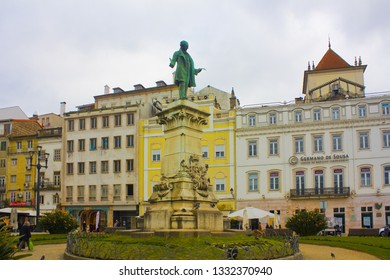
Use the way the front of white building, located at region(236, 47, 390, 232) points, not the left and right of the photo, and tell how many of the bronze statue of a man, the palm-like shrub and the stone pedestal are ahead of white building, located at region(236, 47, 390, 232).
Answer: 3

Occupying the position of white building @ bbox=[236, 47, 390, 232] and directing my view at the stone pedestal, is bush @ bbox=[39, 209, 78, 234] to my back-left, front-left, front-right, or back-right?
front-right

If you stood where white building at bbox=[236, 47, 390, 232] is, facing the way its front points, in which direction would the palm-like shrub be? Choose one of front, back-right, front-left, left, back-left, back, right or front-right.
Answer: front

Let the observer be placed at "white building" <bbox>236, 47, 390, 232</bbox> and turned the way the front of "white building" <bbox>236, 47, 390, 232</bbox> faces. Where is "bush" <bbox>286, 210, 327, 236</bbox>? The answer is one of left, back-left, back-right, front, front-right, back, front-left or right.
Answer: front

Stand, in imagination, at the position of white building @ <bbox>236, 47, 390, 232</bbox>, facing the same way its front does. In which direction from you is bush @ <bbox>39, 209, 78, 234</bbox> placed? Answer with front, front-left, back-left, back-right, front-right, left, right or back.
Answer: front-right

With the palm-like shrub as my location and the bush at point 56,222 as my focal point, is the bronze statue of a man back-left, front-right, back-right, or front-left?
front-right

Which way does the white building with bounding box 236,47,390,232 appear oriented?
toward the camera

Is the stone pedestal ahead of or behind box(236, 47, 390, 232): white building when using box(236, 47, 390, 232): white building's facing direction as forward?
ahead

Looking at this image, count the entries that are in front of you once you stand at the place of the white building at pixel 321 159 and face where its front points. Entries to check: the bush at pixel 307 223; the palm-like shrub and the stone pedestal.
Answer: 3

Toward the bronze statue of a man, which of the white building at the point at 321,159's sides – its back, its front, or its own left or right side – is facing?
front
